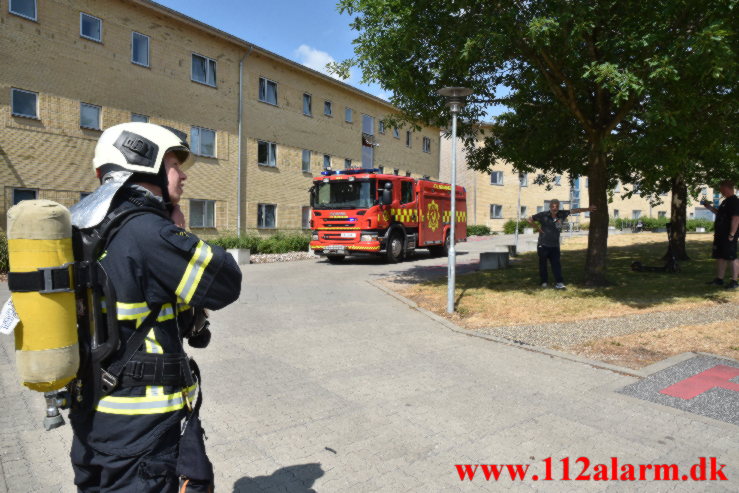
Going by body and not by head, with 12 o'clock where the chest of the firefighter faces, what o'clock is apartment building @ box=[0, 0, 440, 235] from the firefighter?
The apartment building is roughly at 9 o'clock from the firefighter.

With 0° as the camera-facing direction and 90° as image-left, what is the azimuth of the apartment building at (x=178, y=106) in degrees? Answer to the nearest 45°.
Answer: approximately 315°

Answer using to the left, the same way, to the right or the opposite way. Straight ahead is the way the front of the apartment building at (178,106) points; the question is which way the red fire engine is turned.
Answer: to the right

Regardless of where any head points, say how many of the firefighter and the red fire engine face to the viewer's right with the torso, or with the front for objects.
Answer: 1

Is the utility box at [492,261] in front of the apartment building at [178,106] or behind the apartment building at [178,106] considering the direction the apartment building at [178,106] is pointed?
in front

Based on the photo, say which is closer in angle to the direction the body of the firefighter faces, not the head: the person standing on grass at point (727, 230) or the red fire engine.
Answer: the person standing on grass

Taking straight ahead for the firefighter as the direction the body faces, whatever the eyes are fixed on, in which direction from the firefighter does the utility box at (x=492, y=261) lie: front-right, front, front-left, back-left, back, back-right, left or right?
front-left

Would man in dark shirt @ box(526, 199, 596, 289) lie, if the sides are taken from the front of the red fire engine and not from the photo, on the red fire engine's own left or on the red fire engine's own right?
on the red fire engine's own left

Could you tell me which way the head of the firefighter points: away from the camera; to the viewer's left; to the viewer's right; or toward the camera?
to the viewer's right

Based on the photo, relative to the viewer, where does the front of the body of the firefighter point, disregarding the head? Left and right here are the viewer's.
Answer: facing to the right of the viewer

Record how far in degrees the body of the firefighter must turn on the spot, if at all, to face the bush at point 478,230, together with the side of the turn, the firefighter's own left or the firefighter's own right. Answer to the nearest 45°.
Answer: approximately 45° to the firefighter's own left

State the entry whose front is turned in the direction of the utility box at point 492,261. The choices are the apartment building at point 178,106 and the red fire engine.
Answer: the apartment building

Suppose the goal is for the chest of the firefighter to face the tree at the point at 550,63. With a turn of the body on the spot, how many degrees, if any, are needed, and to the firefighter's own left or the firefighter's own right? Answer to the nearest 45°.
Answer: approximately 45° to the firefighter's own left
